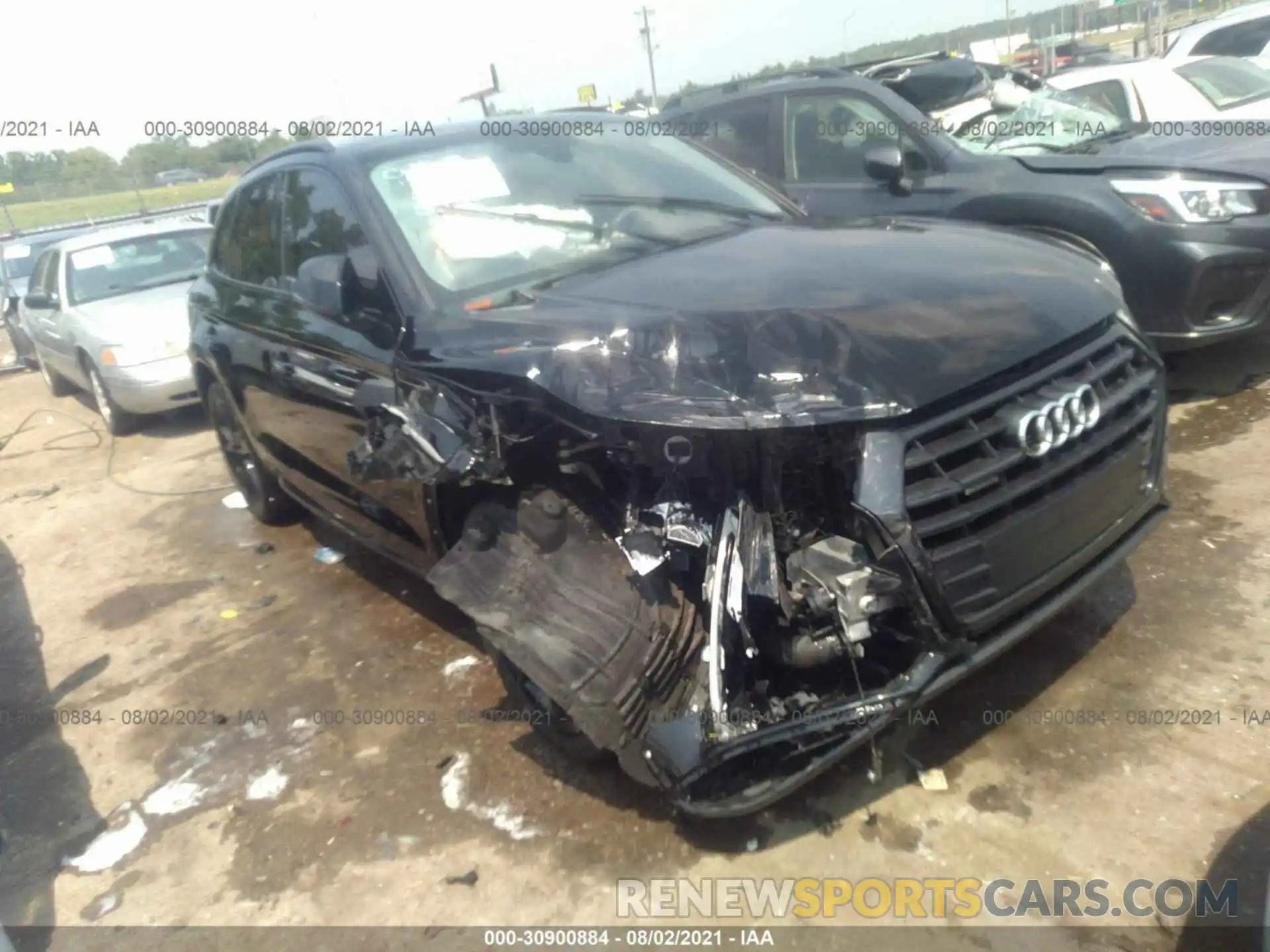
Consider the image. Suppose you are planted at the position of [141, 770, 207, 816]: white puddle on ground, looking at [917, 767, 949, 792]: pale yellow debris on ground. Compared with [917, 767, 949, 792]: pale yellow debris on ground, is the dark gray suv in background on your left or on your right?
left

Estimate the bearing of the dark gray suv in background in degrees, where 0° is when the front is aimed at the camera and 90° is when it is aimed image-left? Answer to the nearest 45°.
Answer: approximately 315°

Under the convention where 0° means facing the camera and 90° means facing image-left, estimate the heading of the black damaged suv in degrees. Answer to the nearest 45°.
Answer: approximately 315°

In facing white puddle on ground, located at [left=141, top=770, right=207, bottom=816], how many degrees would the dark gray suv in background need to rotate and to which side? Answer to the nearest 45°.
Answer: approximately 90° to its right

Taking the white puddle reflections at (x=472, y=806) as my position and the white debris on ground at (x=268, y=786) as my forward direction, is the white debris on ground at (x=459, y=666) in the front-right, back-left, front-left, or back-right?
front-right

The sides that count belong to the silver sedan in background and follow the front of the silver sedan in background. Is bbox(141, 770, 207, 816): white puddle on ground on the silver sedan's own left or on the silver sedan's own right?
on the silver sedan's own right

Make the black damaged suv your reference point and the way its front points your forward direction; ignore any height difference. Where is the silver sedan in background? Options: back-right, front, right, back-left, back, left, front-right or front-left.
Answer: back

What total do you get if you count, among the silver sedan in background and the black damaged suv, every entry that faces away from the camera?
0

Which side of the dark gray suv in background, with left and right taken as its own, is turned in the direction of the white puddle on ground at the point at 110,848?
right

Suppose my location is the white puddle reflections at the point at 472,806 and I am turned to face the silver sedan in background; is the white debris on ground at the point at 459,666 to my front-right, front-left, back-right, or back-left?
front-right
